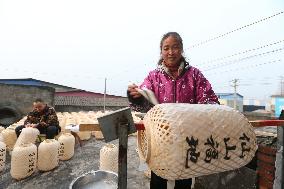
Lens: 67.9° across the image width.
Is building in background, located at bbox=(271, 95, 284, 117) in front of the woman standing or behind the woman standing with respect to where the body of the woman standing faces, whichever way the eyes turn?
behind

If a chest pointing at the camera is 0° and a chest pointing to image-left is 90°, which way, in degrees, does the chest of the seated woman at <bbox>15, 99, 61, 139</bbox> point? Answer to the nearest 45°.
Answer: approximately 45°

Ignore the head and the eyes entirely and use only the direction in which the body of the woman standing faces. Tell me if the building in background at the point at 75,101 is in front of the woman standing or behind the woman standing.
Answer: behind

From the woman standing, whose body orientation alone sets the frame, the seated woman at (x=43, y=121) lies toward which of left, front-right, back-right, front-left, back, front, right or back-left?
back-right

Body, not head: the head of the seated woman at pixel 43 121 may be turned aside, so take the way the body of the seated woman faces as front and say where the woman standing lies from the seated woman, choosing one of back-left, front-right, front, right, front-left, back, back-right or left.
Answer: front-left

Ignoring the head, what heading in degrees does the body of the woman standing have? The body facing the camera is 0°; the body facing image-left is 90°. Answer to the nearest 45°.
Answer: approximately 0°

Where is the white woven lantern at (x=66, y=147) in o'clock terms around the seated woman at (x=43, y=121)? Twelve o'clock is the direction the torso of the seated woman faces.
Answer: The white woven lantern is roughly at 10 o'clock from the seated woman.
